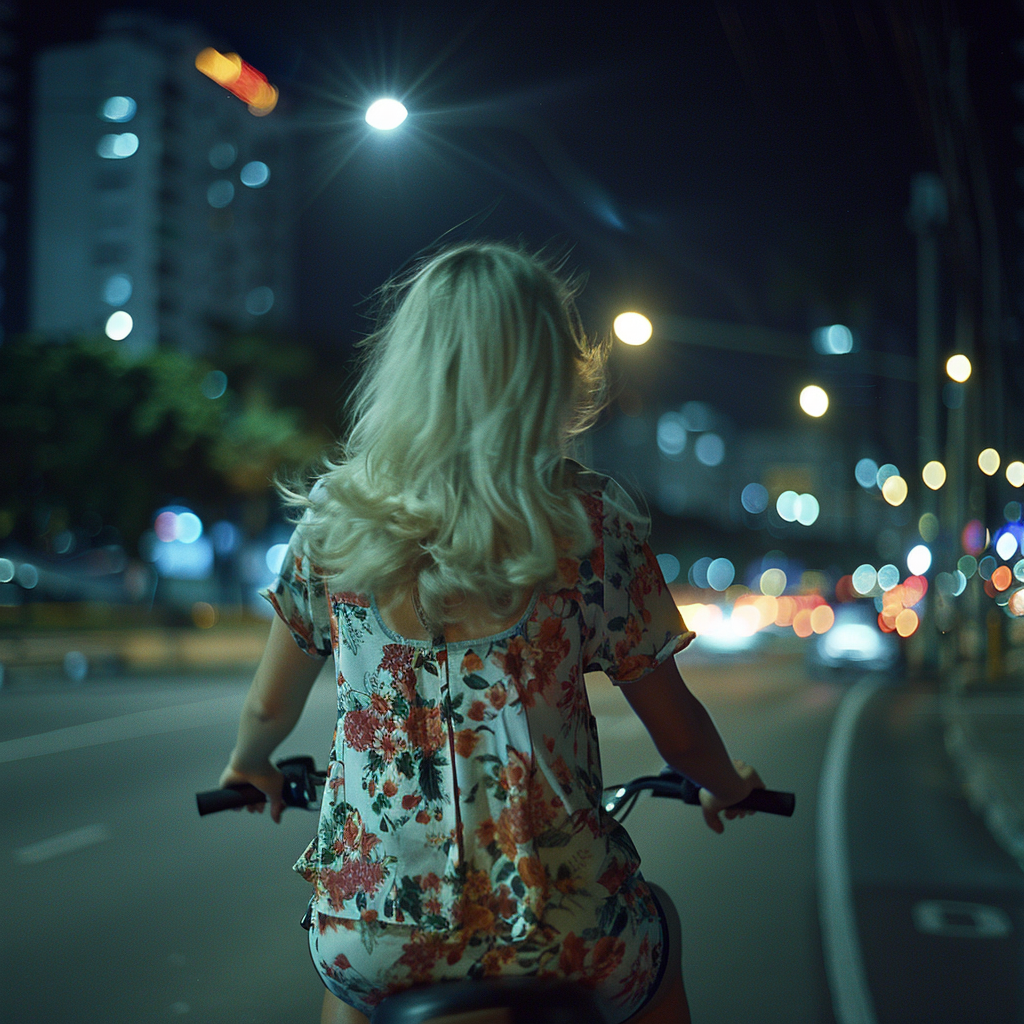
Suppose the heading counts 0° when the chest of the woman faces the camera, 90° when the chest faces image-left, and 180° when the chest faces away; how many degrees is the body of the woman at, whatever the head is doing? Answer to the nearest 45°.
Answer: approximately 180°

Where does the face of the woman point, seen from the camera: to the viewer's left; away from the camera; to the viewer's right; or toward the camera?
away from the camera

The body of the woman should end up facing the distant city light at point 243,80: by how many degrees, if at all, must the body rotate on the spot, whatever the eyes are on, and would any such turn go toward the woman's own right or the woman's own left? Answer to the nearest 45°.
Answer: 0° — they already face it
